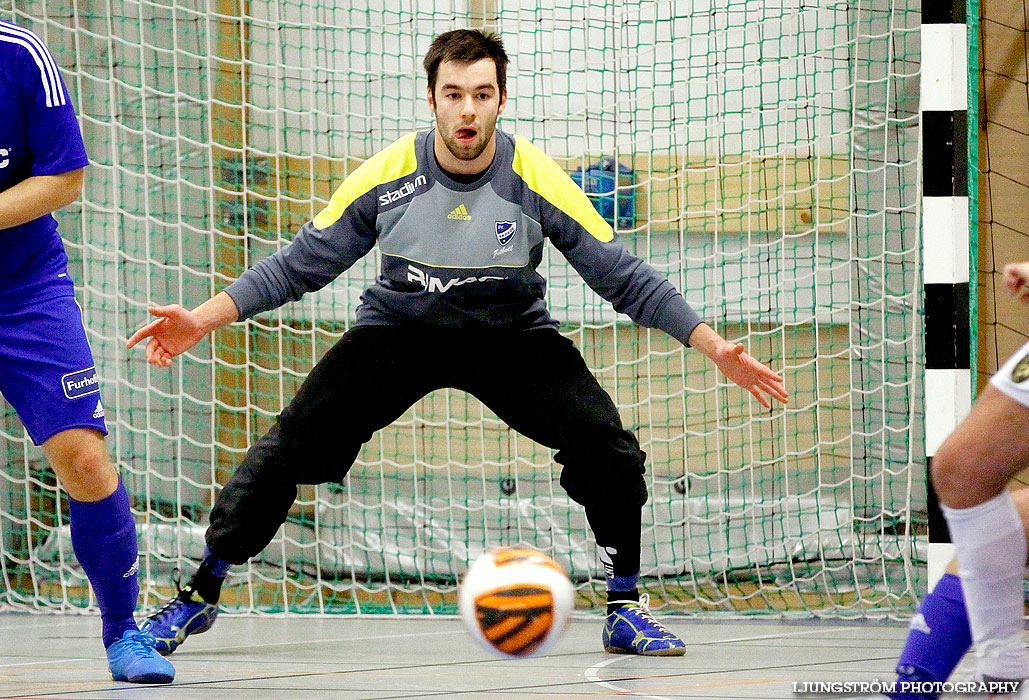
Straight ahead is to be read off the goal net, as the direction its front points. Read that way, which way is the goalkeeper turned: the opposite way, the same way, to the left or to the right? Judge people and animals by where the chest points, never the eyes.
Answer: the same way

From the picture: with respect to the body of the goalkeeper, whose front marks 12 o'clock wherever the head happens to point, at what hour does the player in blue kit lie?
The player in blue kit is roughly at 2 o'clock from the goalkeeper.

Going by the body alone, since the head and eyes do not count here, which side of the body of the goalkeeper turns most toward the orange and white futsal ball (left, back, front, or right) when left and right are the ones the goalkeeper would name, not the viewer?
front

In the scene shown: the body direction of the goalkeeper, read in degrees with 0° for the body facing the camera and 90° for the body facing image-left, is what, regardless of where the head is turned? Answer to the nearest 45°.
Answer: approximately 0°

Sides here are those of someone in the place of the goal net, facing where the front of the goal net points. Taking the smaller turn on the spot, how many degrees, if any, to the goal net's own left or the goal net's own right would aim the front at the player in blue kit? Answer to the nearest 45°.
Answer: approximately 45° to the goal net's own right

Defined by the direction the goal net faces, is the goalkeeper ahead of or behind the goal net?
ahead

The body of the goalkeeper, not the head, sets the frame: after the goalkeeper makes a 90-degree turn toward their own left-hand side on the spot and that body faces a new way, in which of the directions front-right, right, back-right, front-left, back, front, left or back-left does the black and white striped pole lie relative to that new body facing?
front

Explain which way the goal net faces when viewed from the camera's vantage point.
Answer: facing the viewer

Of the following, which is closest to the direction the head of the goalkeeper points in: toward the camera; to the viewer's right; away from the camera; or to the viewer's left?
toward the camera

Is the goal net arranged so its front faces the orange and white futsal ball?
yes
